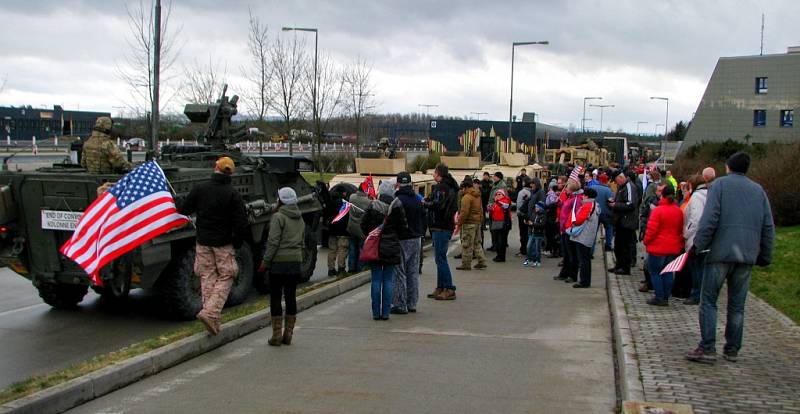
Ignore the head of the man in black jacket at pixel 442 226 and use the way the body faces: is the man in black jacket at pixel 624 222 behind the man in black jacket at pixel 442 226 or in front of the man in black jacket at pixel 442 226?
behind

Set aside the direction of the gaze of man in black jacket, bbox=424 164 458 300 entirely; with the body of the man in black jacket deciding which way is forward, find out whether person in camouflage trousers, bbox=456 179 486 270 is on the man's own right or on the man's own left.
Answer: on the man's own right

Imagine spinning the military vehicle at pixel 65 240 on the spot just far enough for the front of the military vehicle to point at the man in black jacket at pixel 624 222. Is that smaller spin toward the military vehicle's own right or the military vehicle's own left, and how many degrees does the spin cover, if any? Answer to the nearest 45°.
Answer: approximately 45° to the military vehicle's own right

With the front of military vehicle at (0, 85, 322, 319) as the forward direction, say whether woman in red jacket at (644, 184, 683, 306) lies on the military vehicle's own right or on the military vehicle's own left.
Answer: on the military vehicle's own right

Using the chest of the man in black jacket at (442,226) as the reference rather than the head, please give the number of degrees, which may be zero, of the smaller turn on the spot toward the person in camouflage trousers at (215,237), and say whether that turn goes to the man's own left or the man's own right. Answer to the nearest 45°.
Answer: approximately 45° to the man's own left

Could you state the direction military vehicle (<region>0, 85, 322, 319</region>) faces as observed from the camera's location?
facing away from the viewer and to the right of the viewer

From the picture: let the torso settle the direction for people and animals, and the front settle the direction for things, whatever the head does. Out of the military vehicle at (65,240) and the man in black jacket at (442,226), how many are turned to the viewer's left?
1

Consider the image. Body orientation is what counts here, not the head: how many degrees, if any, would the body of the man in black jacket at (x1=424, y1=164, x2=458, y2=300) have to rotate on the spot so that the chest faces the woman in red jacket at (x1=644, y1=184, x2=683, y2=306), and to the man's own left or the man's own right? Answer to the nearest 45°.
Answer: approximately 135° to the man's own left
